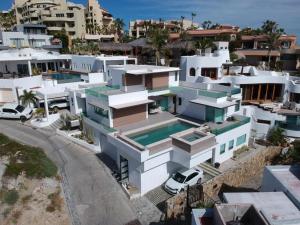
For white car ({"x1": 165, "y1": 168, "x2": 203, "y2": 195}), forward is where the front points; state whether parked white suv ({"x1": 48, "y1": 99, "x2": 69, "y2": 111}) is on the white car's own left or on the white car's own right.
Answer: on the white car's own right

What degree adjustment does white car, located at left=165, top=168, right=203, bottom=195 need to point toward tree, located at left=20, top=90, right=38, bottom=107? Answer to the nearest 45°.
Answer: approximately 90° to its right

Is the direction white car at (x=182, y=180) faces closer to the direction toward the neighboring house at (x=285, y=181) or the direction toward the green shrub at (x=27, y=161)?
the green shrub

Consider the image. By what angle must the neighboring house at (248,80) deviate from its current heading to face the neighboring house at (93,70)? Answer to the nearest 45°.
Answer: approximately 90° to its right

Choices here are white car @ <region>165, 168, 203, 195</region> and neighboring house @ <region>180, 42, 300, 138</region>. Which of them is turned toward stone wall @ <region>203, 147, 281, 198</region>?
the neighboring house

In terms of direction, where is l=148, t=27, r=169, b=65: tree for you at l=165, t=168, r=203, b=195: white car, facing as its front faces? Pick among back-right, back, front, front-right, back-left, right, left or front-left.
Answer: back-right

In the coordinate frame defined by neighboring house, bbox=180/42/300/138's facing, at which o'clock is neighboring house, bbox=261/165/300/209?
neighboring house, bbox=261/165/300/209 is roughly at 12 o'clock from neighboring house, bbox=180/42/300/138.

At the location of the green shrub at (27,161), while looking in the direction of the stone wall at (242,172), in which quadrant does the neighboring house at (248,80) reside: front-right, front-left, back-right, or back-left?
front-left

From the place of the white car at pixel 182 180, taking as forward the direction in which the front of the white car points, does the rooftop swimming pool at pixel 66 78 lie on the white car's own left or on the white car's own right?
on the white car's own right

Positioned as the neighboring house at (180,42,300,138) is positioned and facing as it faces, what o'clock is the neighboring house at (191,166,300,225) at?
the neighboring house at (191,166,300,225) is roughly at 12 o'clock from the neighboring house at (180,42,300,138).

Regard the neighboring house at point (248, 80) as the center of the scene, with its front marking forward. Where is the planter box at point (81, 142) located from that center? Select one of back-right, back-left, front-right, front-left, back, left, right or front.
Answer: front-right

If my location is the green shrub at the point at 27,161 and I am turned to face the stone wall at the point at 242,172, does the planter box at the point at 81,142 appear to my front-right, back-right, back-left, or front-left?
front-left

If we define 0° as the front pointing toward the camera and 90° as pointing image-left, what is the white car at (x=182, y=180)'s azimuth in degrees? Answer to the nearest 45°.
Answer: approximately 45°

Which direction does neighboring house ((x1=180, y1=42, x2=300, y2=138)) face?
toward the camera

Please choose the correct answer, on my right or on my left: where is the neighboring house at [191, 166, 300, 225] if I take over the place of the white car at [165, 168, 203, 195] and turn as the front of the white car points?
on my left

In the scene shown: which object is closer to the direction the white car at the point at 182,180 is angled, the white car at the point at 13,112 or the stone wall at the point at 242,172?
the white car

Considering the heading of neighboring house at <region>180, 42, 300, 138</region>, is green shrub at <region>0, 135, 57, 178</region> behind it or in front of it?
in front

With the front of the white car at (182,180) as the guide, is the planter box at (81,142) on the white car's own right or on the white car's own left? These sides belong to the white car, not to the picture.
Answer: on the white car's own right

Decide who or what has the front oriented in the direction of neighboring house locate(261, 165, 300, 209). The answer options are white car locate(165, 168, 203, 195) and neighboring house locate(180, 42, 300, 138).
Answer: neighboring house locate(180, 42, 300, 138)

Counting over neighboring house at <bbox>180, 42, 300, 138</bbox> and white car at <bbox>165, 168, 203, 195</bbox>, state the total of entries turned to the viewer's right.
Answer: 0

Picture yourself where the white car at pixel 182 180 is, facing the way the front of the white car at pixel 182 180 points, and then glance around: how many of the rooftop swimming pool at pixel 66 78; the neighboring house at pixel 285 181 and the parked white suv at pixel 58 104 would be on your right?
2
